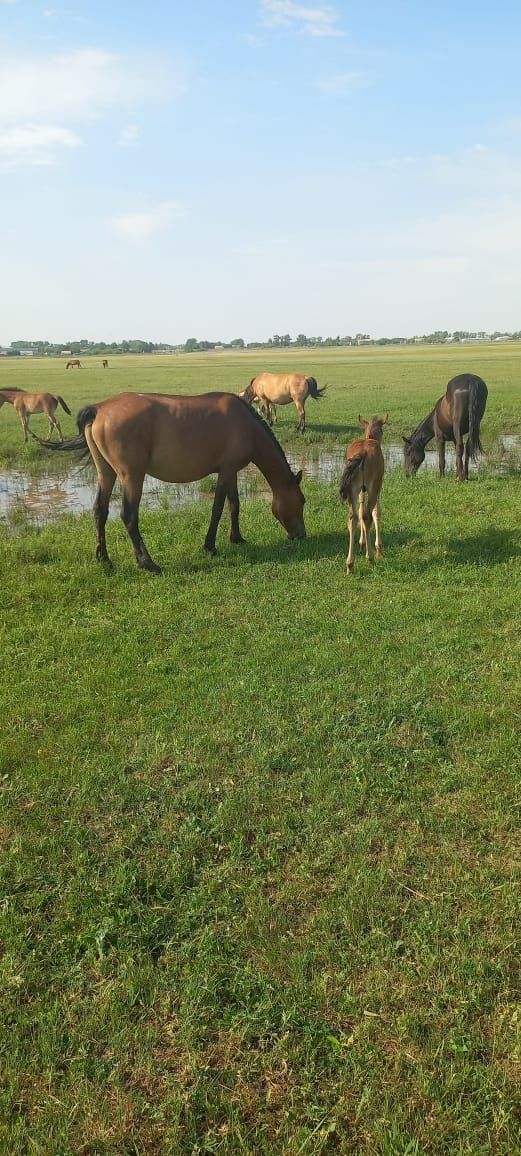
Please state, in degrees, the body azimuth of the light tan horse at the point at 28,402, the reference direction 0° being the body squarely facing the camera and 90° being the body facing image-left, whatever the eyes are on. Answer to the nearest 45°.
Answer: approximately 90°

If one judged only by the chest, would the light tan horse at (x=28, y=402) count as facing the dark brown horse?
no

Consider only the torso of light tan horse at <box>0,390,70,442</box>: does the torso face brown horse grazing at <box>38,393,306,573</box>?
no

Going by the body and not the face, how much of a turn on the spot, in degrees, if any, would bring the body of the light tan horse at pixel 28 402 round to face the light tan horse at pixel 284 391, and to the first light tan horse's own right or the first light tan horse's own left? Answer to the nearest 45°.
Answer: approximately 180°
